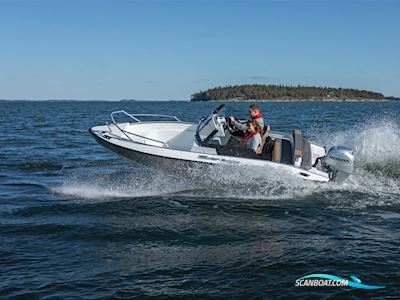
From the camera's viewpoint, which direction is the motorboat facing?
to the viewer's left

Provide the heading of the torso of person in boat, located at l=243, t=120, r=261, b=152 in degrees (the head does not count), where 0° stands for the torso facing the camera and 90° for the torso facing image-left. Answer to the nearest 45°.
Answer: approximately 90°
